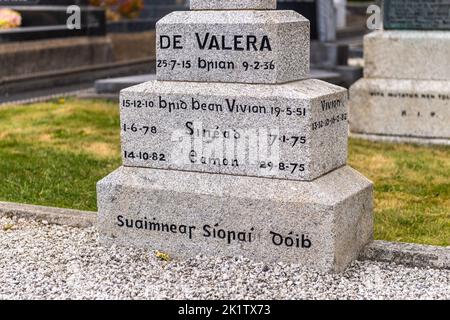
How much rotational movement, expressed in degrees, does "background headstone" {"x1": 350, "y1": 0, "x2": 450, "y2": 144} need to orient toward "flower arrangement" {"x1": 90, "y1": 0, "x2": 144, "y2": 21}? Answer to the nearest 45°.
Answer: approximately 135° to its right

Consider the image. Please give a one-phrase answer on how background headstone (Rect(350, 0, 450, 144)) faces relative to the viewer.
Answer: facing the viewer

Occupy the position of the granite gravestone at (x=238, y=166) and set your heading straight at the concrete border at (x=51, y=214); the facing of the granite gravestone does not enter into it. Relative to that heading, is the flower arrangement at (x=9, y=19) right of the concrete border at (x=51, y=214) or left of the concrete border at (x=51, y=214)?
right

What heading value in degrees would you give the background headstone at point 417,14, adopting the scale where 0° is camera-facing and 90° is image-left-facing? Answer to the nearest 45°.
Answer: approximately 0°

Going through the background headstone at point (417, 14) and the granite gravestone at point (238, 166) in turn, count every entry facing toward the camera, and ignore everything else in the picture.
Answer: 2

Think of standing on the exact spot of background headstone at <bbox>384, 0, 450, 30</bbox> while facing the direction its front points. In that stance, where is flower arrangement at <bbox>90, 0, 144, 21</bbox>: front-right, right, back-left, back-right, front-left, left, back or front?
back-right

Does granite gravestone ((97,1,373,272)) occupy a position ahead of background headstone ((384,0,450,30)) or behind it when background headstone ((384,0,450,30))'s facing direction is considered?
ahead

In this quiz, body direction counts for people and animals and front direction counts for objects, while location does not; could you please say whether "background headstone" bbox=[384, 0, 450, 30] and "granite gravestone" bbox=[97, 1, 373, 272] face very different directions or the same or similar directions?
same or similar directions

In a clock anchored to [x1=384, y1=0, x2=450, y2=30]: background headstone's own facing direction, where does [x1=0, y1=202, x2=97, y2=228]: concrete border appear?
The concrete border is roughly at 1 o'clock from the background headstone.

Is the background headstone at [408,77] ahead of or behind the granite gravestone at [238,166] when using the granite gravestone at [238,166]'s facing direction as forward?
behind

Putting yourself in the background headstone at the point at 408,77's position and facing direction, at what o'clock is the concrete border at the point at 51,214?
The concrete border is roughly at 1 o'clock from the background headstone.

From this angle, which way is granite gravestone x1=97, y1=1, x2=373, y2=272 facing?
toward the camera
